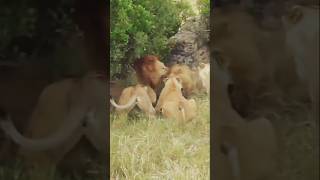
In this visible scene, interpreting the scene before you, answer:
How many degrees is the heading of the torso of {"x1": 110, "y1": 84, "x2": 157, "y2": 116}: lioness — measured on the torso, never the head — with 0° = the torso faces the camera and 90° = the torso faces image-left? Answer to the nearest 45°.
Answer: approximately 180°

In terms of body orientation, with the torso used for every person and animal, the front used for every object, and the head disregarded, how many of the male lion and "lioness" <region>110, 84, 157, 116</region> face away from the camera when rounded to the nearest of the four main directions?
1
